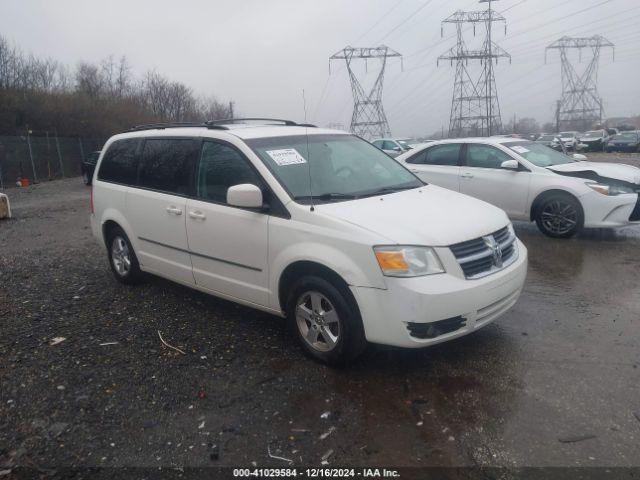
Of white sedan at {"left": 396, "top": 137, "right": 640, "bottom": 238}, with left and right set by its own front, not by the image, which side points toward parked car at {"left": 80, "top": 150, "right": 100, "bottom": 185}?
back

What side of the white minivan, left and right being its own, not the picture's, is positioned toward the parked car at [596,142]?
left

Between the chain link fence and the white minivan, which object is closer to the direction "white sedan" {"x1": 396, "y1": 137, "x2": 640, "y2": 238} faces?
the white minivan

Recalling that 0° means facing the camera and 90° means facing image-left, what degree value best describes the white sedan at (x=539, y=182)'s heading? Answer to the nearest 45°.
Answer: approximately 315°

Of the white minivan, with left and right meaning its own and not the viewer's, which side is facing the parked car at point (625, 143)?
left

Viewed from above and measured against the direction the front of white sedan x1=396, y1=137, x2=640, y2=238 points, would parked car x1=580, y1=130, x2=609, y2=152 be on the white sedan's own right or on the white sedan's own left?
on the white sedan's own left

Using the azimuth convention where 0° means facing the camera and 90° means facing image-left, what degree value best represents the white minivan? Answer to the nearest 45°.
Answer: approximately 315°

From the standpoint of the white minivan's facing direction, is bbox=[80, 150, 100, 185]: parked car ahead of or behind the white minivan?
behind

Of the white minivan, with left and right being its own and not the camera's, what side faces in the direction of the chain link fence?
back
